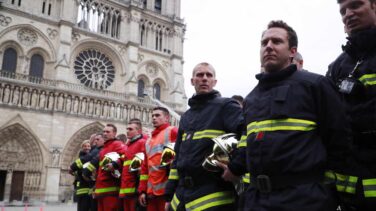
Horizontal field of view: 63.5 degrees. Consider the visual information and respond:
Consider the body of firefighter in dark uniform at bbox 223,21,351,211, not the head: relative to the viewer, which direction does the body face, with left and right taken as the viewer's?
facing the viewer and to the left of the viewer

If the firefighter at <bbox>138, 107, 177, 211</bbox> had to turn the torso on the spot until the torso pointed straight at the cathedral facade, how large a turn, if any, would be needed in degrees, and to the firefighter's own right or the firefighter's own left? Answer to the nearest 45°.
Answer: approximately 135° to the firefighter's own right

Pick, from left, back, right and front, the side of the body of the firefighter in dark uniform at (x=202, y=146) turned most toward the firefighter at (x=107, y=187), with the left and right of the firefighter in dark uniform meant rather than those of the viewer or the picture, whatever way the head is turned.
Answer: right

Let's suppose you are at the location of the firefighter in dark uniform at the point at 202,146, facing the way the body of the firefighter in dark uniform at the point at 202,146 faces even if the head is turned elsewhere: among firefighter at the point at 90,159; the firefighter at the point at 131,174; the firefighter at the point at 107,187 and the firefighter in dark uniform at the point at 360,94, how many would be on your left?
1

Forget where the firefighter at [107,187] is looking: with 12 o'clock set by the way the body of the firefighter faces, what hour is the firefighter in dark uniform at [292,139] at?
The firefighter in dark uniform is roughly at 10 o'clock from the firefighter.

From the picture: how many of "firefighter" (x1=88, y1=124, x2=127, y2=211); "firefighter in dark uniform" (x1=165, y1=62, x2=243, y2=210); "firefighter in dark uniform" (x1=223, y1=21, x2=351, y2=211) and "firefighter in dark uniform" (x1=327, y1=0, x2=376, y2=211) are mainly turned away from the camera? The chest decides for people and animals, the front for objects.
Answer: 0

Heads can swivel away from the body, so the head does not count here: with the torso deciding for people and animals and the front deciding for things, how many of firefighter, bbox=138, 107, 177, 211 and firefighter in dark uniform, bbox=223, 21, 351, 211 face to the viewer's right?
0

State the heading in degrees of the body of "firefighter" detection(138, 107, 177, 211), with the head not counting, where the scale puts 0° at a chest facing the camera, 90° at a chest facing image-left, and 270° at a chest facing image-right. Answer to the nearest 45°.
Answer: approximately 45°

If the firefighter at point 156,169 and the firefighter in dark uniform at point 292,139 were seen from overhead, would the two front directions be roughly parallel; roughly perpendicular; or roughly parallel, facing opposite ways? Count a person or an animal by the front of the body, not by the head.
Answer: roughly parallel

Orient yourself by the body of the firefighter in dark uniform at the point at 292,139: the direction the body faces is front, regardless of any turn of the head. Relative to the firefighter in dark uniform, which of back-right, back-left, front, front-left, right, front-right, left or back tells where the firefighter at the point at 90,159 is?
right

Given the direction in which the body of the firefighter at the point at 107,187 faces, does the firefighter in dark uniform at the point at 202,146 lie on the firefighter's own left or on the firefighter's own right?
on the firefighter's own left

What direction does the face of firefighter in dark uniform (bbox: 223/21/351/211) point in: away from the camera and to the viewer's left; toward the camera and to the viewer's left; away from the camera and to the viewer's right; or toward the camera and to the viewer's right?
toward the camera and to the viewer's left

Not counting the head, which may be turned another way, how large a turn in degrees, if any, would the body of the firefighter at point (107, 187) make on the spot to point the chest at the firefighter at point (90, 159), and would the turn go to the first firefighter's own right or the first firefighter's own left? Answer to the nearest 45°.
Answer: approximately 135° to the first firefighter's own right
